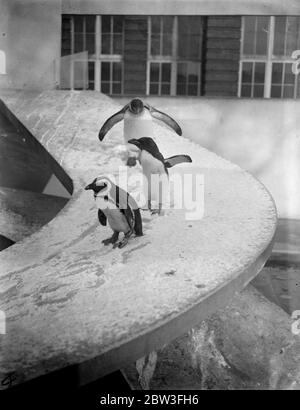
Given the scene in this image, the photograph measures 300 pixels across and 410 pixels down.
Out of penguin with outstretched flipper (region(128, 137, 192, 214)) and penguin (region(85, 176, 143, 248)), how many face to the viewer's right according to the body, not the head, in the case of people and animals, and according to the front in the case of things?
0

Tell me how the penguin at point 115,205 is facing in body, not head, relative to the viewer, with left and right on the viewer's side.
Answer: facing the viewer and to the left of the viewer

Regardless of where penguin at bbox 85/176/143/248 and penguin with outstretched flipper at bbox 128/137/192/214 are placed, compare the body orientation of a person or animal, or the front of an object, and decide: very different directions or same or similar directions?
same or similar directions
